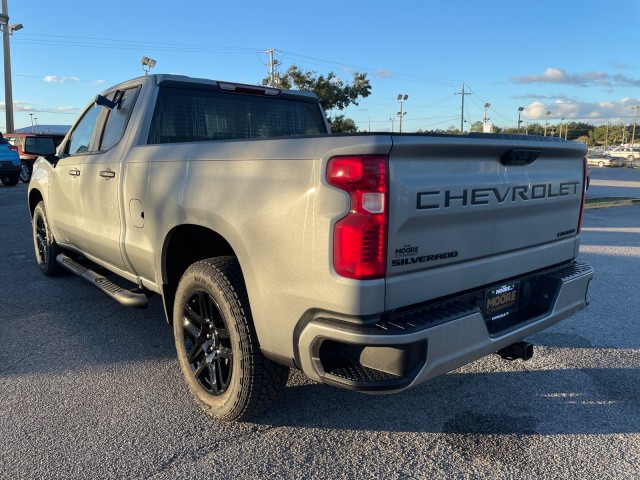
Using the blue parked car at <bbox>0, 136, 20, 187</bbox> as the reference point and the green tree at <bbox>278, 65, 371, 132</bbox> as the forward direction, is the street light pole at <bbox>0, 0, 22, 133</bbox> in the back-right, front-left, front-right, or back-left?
front-left

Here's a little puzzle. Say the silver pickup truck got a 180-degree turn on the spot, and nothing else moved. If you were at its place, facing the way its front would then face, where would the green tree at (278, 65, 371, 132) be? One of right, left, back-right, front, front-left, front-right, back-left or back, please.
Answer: back-left

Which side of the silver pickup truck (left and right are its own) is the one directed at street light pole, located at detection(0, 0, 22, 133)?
front

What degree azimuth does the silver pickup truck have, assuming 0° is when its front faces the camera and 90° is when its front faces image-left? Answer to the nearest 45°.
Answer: approximately 135°

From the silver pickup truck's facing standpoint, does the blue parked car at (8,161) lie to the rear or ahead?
ahead
